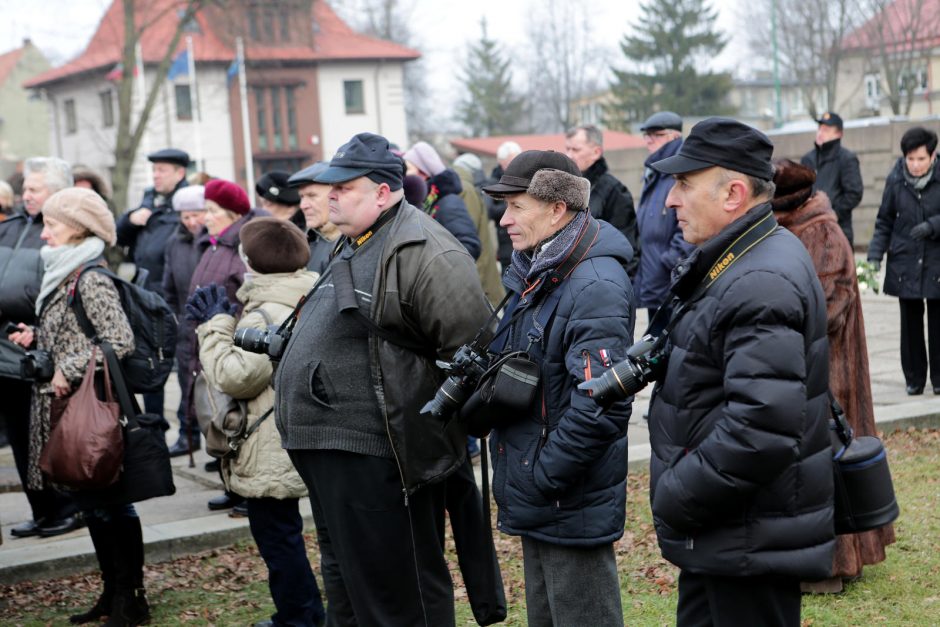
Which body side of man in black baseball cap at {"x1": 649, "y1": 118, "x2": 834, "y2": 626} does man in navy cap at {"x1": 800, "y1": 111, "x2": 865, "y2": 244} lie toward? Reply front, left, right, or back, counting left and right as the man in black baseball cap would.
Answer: right

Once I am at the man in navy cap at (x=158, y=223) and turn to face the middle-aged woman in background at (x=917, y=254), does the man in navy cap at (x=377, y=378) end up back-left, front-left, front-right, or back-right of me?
front-right

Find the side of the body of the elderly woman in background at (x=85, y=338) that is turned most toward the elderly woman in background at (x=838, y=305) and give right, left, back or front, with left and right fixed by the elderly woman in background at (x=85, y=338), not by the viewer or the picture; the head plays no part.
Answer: back

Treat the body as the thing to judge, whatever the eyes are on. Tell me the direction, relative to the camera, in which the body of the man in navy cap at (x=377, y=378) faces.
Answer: to the viewer's left

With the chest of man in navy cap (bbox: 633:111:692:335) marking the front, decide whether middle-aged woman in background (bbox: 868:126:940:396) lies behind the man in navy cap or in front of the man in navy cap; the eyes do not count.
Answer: behind

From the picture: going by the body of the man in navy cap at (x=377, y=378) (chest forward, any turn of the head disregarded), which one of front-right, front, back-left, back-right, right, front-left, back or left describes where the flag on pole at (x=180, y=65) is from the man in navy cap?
right

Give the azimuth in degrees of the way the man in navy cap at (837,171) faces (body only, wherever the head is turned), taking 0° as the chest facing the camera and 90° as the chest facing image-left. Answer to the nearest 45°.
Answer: approximately 45°

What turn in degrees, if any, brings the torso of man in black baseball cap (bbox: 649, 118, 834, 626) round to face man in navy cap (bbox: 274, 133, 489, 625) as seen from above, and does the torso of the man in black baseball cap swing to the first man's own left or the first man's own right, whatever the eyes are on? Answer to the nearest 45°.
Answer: approximately 45° to the first man's own right

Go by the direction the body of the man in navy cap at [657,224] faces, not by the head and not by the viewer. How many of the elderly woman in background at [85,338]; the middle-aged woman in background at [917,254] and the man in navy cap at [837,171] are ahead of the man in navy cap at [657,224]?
1

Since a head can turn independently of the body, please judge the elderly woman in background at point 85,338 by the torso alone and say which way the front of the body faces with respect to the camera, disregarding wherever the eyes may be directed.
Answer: to the viewer's left

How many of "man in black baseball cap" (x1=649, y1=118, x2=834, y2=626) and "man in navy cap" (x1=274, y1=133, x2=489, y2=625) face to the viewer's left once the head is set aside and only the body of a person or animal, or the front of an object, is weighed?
2

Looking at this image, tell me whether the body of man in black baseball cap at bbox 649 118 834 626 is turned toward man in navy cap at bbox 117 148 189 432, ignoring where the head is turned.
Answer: no

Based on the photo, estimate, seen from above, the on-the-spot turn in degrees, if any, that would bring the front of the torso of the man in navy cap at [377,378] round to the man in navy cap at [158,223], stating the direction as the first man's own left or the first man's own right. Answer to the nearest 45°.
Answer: approximately 90° to the first man's own right

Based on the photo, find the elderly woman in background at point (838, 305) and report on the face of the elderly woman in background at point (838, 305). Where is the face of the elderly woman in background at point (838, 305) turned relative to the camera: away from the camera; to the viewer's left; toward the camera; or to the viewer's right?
away from the camera
